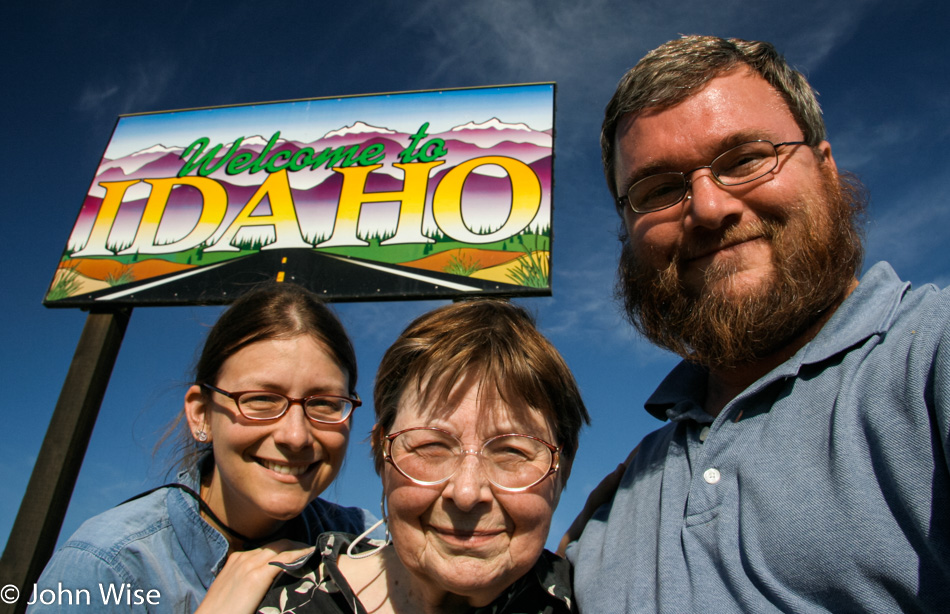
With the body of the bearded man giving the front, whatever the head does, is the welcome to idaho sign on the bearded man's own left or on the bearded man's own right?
on the bearded man's own right

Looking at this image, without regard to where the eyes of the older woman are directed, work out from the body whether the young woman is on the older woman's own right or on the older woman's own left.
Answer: on the older woman's own right

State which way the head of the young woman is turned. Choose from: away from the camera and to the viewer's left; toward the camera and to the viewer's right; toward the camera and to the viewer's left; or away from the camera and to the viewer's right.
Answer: toward the camera and to the viewer's right

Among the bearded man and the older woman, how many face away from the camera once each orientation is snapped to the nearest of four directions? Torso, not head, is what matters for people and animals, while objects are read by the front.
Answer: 0

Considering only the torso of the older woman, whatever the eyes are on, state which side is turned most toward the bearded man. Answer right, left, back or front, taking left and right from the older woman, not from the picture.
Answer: left

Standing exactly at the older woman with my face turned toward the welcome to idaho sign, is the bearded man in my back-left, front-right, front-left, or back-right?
back-right

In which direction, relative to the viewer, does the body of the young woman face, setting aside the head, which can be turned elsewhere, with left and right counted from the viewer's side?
facing the viewer and to the right of the viewer

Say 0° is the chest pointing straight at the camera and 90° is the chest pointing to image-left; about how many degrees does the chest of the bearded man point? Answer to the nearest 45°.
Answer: approximately 45°

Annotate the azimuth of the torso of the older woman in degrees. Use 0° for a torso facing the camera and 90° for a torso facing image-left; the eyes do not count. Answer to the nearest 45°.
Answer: approximately 0°

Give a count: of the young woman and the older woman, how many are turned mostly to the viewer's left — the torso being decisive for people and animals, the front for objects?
0

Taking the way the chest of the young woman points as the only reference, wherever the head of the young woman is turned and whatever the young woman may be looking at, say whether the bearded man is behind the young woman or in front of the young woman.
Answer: in front
